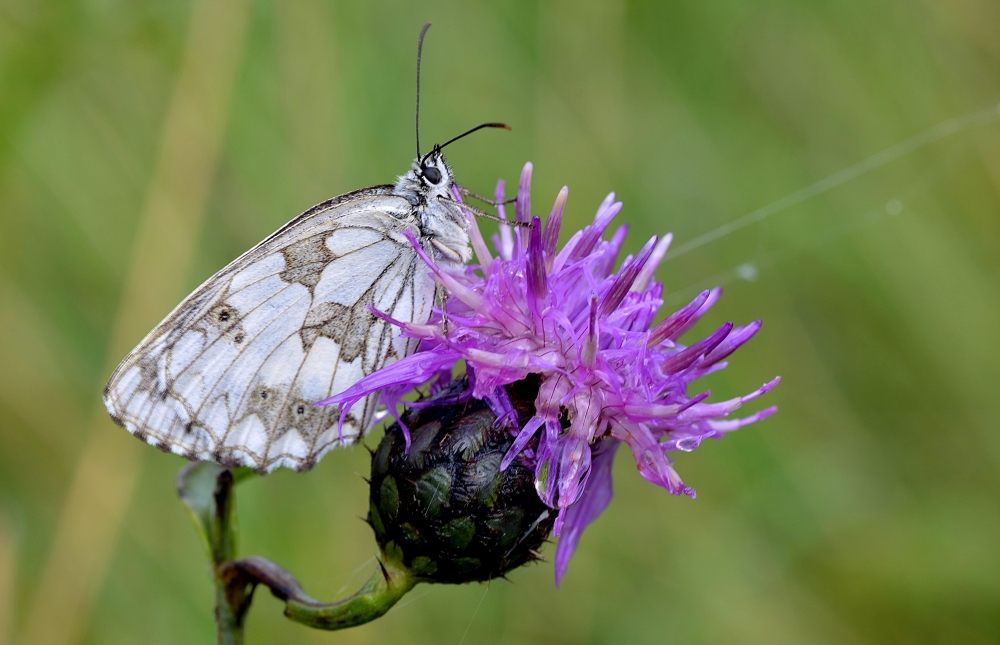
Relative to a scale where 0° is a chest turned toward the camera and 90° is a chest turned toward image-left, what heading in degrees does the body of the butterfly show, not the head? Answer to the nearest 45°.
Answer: approximately 270°
